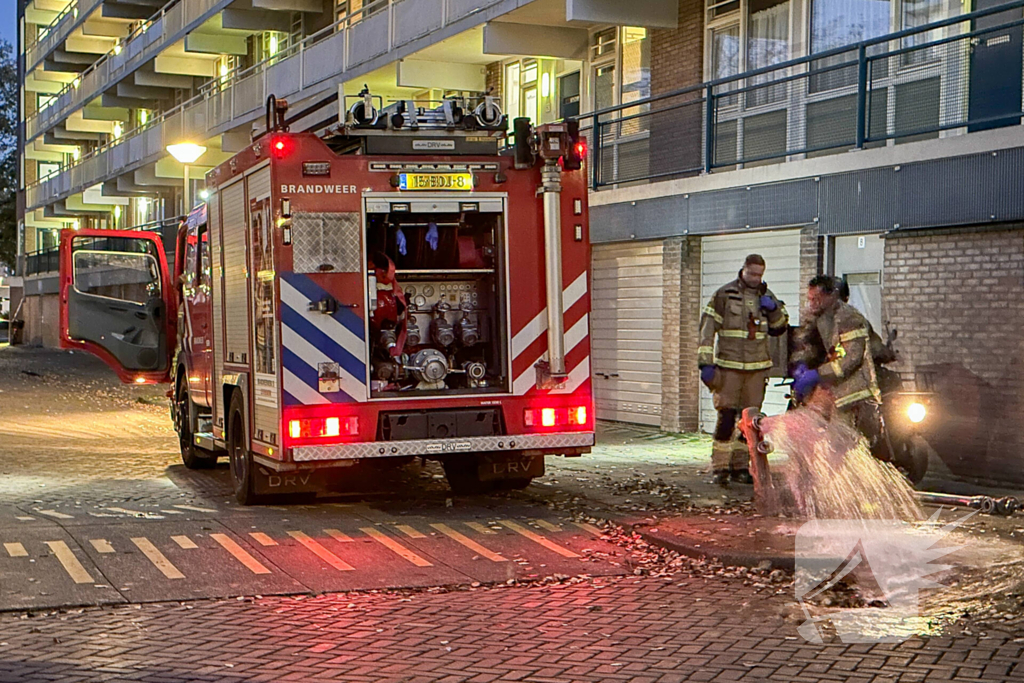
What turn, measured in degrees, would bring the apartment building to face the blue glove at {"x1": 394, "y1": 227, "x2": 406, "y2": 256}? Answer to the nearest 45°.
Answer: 0° — it already faces it

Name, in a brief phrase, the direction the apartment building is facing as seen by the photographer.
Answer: facing the viewer and to the left of the viewer

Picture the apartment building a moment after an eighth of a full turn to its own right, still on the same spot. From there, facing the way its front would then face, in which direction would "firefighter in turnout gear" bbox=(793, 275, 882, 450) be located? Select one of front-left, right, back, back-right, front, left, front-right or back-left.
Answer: left

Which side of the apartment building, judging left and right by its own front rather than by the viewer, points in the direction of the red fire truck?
front
